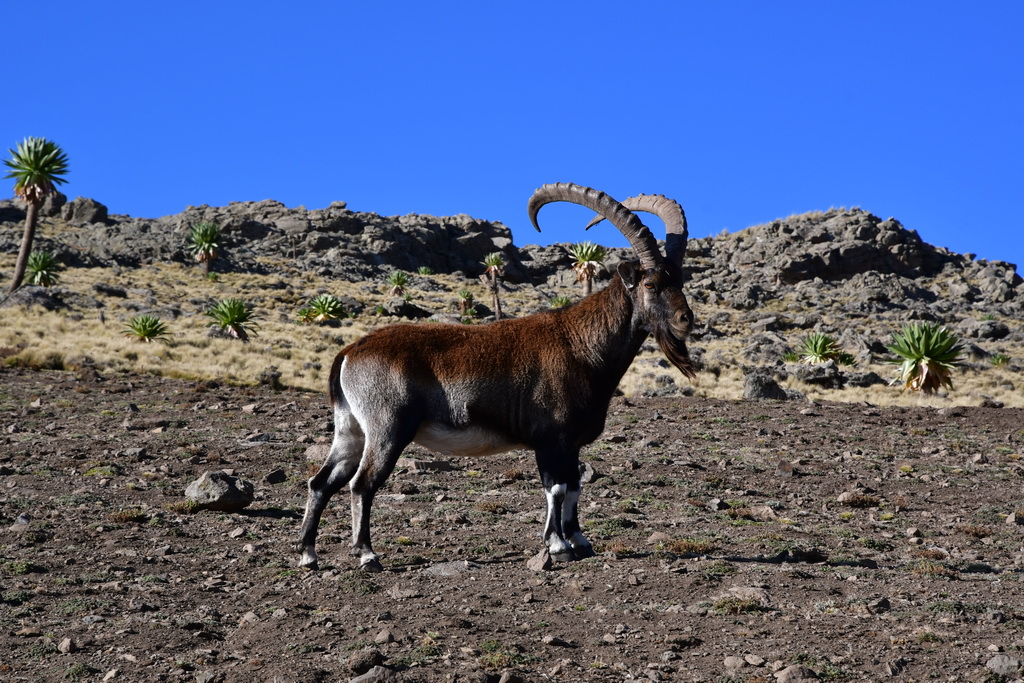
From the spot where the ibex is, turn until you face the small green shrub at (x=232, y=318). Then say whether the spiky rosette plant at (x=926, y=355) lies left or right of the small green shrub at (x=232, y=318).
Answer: right

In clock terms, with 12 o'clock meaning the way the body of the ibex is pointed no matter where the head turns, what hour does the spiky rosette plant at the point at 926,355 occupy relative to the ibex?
The spiky rosette plant is roughly at 10 o'clock from the ibex.

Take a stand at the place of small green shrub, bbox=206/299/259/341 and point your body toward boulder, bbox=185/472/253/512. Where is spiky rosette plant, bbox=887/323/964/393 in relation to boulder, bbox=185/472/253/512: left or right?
left

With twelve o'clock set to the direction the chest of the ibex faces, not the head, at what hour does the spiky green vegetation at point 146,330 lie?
The spiky green vegetation is roughly at 8 o'clock from the ibex.

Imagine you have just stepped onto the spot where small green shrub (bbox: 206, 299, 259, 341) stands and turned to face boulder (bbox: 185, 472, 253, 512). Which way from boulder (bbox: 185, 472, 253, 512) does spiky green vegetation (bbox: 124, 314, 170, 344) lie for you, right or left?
right

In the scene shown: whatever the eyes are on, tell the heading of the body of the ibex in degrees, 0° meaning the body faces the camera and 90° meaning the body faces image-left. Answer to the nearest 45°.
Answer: approximately 270°

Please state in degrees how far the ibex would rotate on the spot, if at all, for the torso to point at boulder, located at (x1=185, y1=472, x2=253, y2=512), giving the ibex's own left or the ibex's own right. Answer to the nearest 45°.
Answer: approximately 135° to the ibex's own left

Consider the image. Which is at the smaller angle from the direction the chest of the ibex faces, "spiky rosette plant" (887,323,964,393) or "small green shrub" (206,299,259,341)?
the spiky rosette plant

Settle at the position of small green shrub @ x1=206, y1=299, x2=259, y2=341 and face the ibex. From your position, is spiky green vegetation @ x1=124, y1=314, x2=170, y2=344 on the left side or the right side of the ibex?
right

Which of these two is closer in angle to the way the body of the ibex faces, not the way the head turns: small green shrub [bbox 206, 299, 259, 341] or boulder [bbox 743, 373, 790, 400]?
the boulder

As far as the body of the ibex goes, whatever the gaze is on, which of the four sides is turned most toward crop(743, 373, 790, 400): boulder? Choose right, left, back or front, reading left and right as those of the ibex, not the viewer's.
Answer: left

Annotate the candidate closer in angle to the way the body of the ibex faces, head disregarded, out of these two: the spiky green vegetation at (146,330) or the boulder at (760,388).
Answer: the boulder
